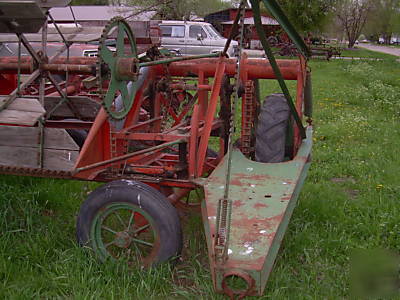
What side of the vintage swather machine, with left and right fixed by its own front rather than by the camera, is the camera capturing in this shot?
front

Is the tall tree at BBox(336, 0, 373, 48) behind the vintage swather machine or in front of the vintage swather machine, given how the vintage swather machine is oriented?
behind

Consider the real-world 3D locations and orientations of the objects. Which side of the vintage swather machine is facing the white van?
back
